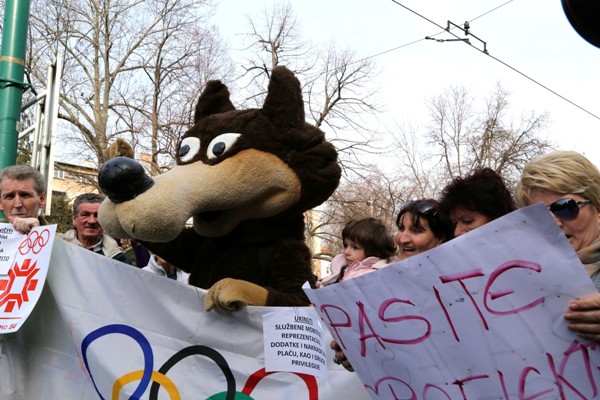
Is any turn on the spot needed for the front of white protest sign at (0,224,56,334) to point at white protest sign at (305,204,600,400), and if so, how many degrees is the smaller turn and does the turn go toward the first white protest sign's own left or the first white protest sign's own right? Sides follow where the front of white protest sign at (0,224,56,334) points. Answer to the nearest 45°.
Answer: approximately 45° to the first white protest sign's own left

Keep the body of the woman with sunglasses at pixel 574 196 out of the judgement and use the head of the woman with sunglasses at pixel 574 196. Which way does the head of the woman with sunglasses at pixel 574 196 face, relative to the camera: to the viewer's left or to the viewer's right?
to the viewer's left

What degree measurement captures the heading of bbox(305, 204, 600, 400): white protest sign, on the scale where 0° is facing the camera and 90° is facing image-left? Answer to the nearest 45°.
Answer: approximately 0°

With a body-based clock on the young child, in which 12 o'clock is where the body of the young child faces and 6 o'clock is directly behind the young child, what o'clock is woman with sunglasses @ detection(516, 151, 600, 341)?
The woman with sunglasses is roughly at 10 o'clock from the young child.
